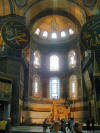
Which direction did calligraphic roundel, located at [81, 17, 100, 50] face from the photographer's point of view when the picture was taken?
facing the viewer

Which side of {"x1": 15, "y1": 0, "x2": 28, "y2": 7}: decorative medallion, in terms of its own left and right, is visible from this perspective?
front

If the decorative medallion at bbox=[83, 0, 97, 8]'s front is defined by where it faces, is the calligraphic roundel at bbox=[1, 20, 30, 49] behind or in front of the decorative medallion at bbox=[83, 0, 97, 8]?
in front

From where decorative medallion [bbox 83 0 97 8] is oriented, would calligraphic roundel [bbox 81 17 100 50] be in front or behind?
in front

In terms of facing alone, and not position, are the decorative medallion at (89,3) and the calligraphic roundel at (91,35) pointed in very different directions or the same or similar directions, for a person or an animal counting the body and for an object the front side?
same or similar directions
